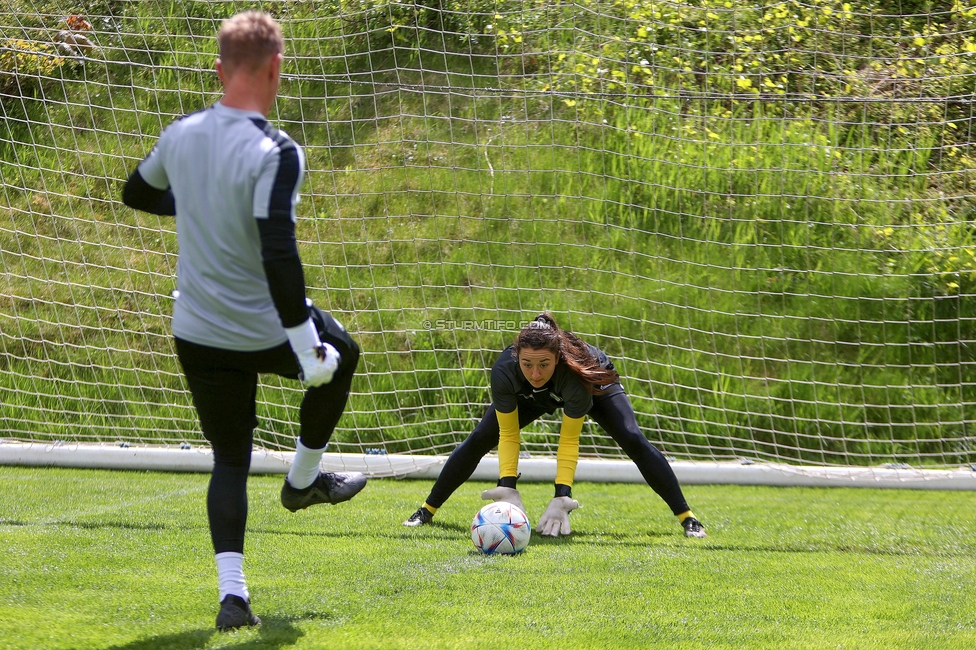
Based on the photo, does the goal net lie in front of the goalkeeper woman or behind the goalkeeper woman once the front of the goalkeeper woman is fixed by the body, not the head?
behind

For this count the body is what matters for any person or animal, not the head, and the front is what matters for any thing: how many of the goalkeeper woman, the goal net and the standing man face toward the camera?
2

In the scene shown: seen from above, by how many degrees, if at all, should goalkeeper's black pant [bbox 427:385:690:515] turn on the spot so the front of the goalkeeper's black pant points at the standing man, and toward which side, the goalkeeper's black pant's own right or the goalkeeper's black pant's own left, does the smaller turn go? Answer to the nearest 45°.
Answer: approximately 45° to the goalkeeper's black pant's own right

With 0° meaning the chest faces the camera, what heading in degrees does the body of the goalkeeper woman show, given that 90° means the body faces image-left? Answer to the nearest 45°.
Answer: approximately 0°

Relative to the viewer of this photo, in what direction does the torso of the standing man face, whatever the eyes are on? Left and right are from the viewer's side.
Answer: facing away from the viewer and to the right of the viewer

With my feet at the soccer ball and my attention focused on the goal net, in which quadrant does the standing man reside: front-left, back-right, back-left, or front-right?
back-left

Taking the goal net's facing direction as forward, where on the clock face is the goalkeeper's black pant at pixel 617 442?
The goalkeeper's black pant is roughly at 12 o'clock from the goal net.

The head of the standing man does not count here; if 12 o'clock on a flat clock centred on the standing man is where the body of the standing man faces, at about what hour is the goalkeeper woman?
The goalkeeper woman is roughly at 12 o'clock from the standing man.

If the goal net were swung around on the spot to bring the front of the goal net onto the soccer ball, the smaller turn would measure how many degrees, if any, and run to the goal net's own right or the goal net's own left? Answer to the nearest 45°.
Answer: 0° — it already faces it

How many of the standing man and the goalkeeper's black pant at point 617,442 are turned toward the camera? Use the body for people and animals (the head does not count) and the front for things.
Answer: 1

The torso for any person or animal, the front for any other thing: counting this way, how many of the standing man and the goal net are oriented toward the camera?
1
